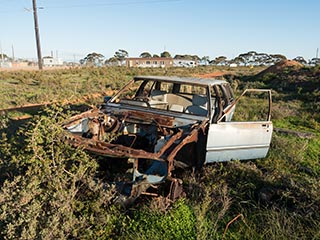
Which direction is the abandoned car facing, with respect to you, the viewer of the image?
facing the viewer and to the left of the viewer
